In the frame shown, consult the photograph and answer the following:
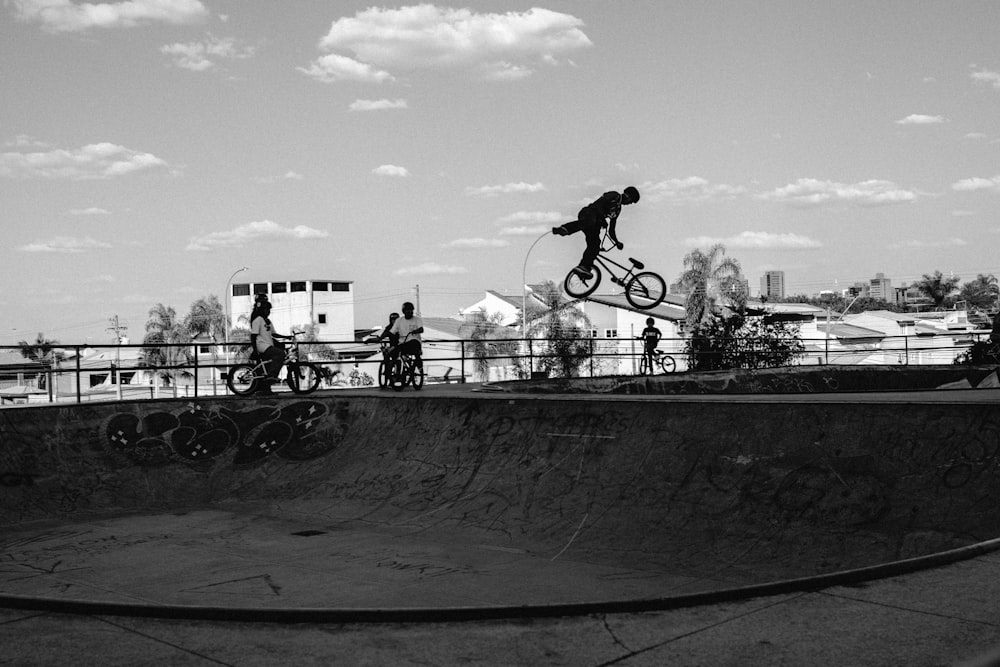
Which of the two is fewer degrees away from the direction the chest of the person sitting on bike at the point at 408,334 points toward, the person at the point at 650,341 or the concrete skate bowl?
the concrete skate bowl

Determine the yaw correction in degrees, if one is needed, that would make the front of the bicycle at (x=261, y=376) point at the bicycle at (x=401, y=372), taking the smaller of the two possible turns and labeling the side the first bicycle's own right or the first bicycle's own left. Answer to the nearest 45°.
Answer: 0° — it already faces it

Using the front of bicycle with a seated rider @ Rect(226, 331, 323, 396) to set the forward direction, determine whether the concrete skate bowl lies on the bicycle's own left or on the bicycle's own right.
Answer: on the bicycle's own right

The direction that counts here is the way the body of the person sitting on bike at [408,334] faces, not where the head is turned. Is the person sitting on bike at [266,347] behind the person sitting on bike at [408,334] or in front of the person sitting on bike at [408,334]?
in front

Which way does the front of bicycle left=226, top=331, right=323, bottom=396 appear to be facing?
to the viewer's right

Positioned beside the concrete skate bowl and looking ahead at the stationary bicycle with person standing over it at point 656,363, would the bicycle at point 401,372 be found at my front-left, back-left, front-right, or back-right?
front-left

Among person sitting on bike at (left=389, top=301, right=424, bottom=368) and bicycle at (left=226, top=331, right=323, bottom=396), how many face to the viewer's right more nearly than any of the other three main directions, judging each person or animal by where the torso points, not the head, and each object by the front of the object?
1

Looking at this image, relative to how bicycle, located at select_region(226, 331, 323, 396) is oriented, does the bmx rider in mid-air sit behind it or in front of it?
in front

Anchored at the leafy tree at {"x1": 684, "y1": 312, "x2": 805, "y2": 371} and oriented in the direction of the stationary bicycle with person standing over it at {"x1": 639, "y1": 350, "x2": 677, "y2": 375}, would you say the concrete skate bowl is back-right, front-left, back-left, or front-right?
front-left

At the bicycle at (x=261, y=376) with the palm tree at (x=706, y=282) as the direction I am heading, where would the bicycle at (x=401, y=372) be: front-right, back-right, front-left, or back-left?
front-right

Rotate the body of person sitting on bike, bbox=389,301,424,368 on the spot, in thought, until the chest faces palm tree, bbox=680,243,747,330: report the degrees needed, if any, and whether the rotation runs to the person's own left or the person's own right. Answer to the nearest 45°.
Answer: approximately 180°
